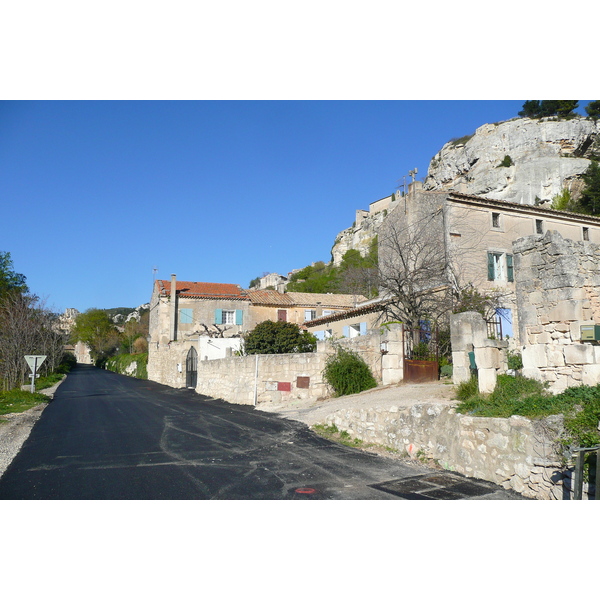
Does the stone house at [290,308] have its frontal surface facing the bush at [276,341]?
yes

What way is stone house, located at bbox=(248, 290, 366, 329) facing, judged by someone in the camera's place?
facing the viewer

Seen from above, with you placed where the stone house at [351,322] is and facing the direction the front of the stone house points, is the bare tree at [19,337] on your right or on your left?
on your right

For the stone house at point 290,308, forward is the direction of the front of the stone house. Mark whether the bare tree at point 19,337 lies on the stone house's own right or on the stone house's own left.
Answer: on the stone house's own right

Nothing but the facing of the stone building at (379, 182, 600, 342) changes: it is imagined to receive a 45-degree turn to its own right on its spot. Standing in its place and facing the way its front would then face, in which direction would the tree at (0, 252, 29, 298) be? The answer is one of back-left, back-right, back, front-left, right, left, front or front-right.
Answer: right

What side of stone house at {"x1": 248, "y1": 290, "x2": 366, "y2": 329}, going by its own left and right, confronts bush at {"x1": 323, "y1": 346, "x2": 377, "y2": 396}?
front

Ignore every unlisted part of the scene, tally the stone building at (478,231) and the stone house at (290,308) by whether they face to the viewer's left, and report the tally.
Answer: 0

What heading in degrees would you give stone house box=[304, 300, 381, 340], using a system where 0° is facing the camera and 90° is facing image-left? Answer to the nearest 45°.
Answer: approximately 45°

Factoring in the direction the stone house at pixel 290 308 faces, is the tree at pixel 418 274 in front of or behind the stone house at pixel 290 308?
in front

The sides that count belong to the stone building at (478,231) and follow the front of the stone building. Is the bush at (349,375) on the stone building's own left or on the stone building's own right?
on the stone building's own right

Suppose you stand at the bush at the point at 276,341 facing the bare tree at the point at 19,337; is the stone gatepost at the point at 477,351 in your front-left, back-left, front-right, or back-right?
back-left

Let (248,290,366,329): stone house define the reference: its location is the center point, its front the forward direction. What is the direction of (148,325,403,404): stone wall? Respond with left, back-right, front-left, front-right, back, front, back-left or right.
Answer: front

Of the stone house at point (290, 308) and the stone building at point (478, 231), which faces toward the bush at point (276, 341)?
the stone house

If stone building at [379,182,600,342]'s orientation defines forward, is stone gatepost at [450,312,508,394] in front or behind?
in front
